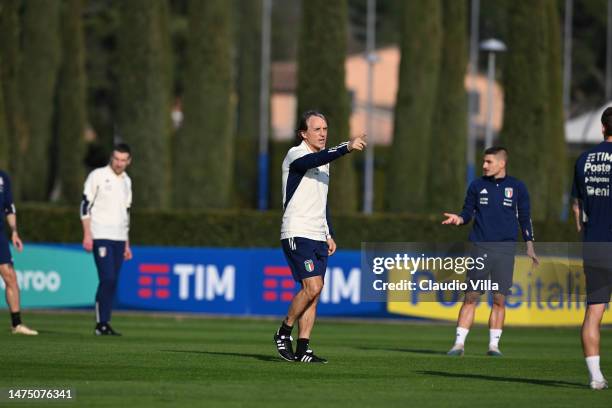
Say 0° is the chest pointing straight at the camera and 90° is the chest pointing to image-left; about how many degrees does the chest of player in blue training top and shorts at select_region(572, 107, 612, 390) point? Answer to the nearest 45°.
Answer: approximately 180°

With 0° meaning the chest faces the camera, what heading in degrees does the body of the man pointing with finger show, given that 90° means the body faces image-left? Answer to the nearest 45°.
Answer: approximately 315°

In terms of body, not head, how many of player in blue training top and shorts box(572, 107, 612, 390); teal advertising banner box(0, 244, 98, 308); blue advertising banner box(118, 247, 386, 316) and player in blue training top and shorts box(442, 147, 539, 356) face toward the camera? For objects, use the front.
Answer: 3

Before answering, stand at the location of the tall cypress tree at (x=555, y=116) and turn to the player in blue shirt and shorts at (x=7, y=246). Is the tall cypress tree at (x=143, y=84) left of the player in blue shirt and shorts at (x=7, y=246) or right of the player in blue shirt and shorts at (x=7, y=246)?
right

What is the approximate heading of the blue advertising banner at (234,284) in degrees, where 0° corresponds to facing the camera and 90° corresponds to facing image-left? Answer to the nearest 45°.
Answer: approximately 0°

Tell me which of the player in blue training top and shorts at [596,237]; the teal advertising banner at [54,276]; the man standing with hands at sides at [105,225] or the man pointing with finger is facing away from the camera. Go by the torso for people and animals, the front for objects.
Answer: the player in blue training top and shorts

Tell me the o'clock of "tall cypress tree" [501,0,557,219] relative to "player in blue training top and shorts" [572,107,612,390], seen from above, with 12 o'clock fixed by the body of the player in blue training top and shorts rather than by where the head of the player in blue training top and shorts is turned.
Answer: The tall cypress tree is roughly at 12 o'clock from the player in blue training top and shorts.

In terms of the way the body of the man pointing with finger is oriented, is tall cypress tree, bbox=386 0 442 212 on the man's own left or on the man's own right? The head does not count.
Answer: on the man's own left

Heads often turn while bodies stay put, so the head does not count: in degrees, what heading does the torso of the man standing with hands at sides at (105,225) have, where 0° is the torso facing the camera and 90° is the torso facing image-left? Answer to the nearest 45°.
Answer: approximately 315°

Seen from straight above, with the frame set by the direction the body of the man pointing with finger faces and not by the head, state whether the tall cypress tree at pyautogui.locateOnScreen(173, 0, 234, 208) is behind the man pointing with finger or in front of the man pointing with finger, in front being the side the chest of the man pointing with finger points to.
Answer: behind
